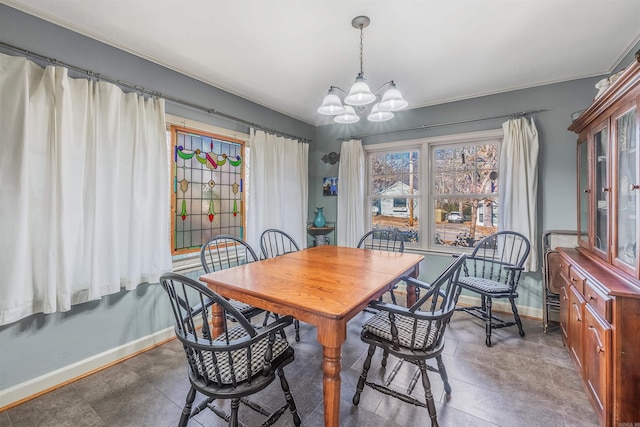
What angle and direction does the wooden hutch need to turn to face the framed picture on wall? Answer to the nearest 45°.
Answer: approximately 45° to its right

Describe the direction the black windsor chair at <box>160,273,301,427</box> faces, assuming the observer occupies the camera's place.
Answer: facing away from the viewer and to the right of the viewer

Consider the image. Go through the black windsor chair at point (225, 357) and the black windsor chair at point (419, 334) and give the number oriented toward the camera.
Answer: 0

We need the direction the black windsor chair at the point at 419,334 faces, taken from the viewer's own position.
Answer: facing away from the viewer and to the left of the viewer

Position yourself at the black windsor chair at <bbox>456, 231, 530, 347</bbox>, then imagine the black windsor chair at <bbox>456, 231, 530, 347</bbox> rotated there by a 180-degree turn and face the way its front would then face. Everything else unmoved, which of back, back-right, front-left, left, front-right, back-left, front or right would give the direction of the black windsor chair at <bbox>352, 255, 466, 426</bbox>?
back-right

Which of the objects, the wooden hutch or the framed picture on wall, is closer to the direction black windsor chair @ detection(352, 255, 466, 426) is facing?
the framed picture on wall

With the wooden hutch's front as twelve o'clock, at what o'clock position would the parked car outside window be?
The parked car outside window is roughly at 3 o'clock from the wooden hutch.

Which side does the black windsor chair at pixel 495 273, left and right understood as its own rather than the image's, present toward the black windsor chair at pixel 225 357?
front

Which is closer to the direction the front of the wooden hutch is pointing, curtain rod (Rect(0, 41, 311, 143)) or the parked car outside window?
the curtain rod

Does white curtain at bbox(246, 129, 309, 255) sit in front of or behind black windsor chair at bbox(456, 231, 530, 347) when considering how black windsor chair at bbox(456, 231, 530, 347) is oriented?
in front

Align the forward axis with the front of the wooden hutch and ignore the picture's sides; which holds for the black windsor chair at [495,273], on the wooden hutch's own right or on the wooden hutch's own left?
on the wooden hutch's own right

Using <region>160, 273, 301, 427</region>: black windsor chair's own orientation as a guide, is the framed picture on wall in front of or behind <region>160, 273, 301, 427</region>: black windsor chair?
in front

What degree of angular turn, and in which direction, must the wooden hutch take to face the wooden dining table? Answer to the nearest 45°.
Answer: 0° — it already faces it

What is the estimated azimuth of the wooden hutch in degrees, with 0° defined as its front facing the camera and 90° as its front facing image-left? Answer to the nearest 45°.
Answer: approximately 45°

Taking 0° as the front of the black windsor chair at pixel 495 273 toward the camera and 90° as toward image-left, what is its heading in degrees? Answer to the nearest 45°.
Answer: approximately 45°

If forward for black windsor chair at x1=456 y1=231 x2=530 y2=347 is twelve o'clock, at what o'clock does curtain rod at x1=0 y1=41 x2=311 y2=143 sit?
The curtain rod is roughly at 12 o'clock from the black windsor chair.
